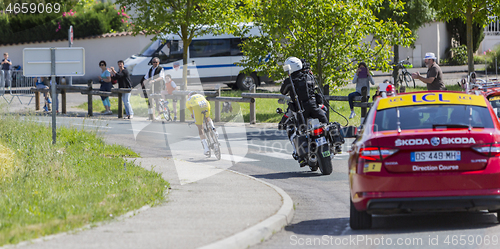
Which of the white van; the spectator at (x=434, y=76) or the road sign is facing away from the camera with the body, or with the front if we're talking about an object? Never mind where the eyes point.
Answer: the road sign

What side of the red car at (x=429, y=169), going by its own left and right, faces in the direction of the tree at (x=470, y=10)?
front

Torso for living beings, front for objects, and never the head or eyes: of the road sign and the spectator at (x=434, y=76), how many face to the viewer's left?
1

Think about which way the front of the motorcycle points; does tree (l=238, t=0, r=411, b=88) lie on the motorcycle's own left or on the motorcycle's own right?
on the motorcycle's own right

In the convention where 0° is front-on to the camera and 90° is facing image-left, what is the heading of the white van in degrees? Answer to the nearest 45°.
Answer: approximately 90°

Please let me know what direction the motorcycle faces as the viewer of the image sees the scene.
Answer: facing away from the viewer and to the left of the viewer

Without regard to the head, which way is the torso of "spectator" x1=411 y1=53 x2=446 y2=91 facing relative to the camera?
to the viewer's left

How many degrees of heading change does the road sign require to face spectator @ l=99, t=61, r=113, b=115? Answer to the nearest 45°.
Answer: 0° — it already faces them

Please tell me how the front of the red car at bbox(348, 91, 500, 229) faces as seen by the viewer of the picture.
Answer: facing away from the viewer

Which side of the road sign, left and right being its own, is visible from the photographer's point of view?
back

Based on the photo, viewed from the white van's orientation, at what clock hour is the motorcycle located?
The motorcycle is roughly at 9 o'clock from the white van.
